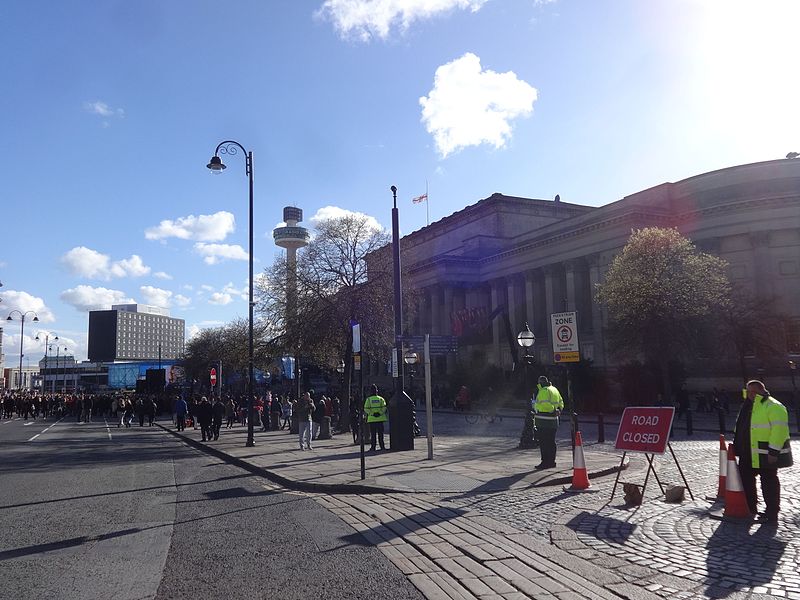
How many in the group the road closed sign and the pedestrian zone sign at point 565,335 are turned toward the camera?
2

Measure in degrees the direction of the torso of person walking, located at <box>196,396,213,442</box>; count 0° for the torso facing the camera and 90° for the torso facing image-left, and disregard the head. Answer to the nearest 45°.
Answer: approximately 180°

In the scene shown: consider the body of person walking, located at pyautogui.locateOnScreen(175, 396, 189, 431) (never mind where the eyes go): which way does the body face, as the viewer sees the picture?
away from the camera

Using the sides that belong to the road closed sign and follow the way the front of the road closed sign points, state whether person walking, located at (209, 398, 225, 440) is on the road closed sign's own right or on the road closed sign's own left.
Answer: on the road closed sign's own right

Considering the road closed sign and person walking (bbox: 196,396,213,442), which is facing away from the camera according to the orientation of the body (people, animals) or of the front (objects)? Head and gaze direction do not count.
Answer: the person walking

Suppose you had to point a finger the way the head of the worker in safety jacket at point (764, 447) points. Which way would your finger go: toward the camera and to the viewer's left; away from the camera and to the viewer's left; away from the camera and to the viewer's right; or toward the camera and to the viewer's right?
toward the camera and to the viewer's left

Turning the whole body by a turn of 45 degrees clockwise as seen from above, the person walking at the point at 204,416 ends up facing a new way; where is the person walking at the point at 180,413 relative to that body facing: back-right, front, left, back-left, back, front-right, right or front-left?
front-left

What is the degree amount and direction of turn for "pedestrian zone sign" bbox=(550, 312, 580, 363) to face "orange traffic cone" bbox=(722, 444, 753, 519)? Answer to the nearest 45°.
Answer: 0° — it already faces it

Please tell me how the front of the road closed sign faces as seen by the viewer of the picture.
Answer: facing the viewer

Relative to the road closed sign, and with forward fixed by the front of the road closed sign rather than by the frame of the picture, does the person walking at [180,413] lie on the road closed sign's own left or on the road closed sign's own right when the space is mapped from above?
on the road closed sign's own right

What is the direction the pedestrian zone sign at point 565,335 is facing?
toward the camera
